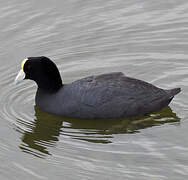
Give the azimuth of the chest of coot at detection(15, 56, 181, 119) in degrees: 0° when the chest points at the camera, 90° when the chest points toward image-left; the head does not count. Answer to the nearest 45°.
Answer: approximately 90°
